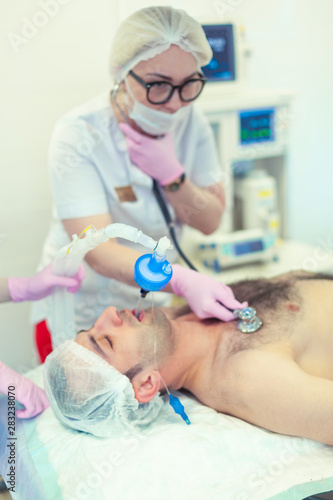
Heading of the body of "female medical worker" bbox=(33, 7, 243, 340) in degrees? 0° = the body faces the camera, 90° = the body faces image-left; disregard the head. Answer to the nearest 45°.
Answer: approximately 315°
